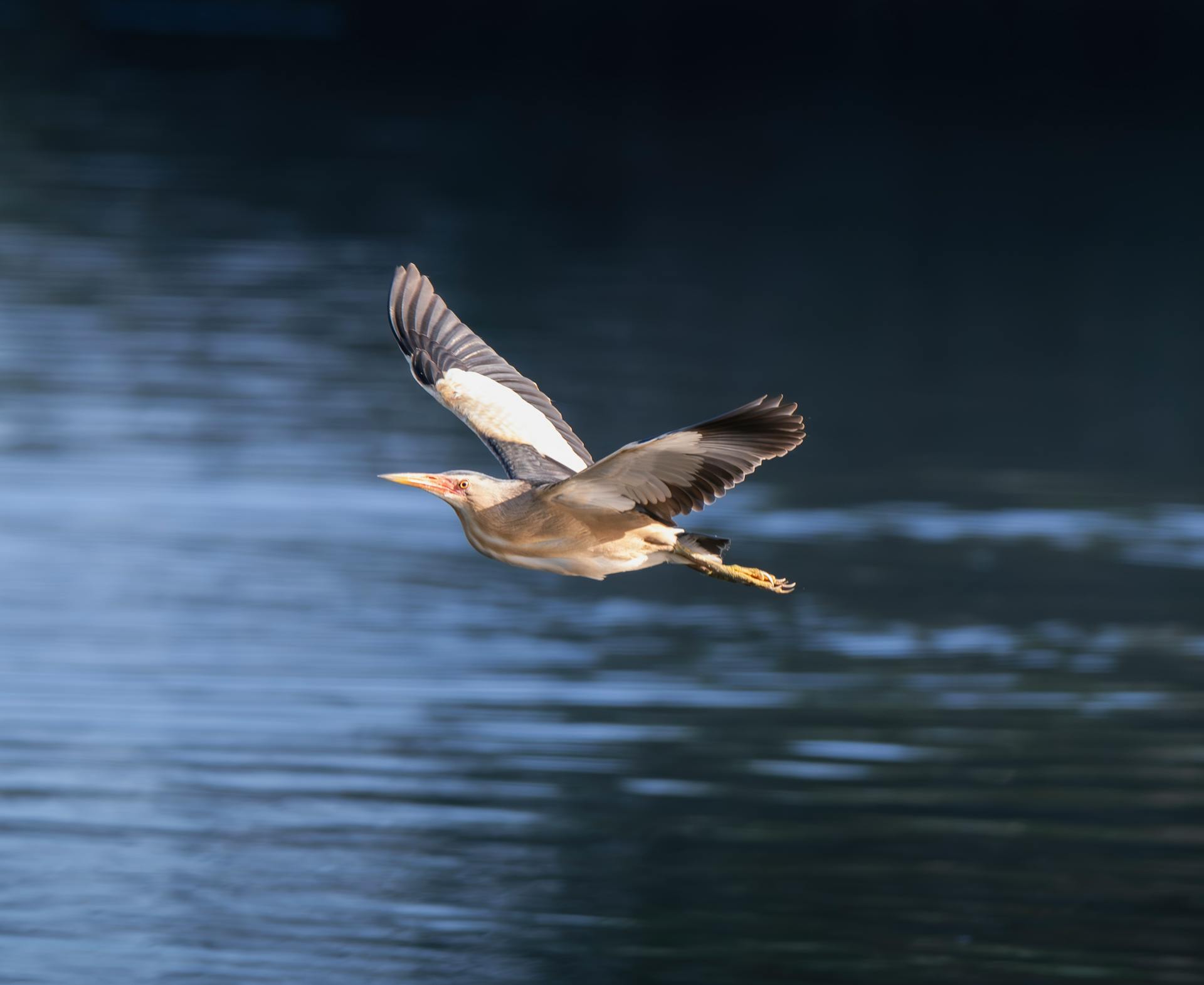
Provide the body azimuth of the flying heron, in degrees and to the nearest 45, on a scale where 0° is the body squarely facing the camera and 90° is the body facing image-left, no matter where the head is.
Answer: approximately 90°
